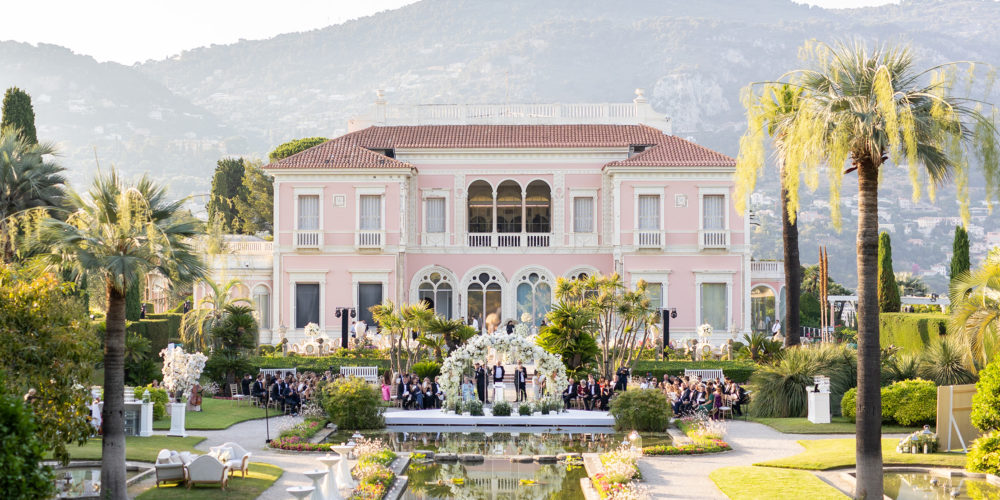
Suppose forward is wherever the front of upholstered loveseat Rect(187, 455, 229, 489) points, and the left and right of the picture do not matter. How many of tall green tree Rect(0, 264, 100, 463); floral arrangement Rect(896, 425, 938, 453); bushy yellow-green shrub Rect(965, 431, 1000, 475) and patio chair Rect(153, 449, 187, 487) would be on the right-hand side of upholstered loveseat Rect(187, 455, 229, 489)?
2

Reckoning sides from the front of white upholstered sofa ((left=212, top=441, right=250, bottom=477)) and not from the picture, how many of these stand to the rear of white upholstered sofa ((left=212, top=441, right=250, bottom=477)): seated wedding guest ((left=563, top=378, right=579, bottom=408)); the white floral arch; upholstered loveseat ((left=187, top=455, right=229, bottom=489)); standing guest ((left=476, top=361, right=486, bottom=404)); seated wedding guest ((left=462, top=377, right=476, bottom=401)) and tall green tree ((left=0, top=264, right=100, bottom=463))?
4

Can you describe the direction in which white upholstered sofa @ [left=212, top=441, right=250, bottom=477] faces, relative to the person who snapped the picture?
facing the viewer and to the left of the viewer

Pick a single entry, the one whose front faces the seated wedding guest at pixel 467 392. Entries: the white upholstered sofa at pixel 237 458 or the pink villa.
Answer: the pink villa

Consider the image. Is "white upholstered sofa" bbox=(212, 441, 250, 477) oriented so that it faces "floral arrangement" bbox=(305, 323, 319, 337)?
no

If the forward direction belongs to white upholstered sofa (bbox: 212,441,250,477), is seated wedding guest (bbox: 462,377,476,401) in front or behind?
behind

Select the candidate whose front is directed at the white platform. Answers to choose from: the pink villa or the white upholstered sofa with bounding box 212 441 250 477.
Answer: the pink villa

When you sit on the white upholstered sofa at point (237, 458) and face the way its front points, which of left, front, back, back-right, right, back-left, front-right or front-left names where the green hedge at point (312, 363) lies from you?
back-right

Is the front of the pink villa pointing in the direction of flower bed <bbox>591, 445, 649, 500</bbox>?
yes

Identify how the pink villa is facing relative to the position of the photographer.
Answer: facing the viewer

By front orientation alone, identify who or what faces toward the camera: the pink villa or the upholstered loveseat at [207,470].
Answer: the pink villa
